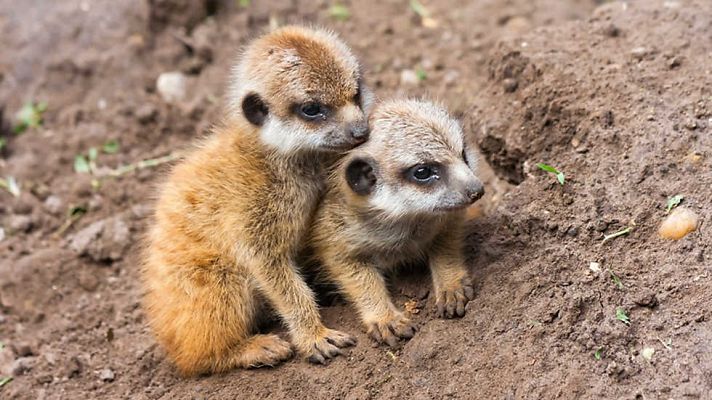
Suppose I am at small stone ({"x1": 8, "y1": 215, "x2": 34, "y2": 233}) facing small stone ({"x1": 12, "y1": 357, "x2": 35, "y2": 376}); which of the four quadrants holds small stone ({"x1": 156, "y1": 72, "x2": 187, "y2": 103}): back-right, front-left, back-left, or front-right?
back-left

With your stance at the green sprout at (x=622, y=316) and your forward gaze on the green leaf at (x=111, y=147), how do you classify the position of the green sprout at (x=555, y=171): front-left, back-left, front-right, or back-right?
front-right

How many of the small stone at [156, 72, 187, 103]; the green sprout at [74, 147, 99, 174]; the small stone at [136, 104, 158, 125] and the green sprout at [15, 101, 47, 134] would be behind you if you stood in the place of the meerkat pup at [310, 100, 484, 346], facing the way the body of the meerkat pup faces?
4

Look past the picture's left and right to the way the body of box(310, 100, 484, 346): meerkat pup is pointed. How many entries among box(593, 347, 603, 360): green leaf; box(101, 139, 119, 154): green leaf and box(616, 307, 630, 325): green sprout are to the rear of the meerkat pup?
1

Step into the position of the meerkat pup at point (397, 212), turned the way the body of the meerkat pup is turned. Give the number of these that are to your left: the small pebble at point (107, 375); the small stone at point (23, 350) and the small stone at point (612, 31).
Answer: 1

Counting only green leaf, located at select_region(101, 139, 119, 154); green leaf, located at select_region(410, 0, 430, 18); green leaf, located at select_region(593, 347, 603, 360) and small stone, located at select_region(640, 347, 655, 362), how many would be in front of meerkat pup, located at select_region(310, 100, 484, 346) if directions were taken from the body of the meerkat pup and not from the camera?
2

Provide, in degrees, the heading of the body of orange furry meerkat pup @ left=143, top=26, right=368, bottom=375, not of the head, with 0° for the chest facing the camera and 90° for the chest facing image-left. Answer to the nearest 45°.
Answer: approximately 270°

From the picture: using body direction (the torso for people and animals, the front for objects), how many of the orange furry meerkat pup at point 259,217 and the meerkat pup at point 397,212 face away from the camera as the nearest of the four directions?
0

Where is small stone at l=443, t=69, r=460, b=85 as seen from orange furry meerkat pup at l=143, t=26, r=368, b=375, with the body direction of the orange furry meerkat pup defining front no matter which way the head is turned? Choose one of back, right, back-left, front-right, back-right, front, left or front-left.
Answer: front-left

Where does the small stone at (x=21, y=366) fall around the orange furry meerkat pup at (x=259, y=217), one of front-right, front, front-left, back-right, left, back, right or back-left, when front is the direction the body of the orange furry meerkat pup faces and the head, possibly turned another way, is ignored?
back

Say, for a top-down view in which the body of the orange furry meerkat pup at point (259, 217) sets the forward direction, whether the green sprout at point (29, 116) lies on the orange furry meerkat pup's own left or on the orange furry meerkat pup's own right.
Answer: on the orange furry meerkat pup's own left

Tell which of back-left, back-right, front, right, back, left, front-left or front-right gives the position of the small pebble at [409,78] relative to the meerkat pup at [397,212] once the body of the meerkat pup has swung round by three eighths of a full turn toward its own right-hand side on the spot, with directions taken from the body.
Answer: right

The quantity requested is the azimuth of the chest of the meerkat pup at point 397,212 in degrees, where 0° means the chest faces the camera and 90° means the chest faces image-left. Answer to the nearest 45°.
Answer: approximately 315°

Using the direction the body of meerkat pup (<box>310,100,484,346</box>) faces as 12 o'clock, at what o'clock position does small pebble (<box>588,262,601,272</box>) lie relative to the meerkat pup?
The small pebble is roughly at 11 o'clock from the meerkat pup.

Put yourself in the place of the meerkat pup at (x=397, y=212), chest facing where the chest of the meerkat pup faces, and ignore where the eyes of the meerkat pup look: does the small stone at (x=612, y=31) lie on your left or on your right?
on your left
